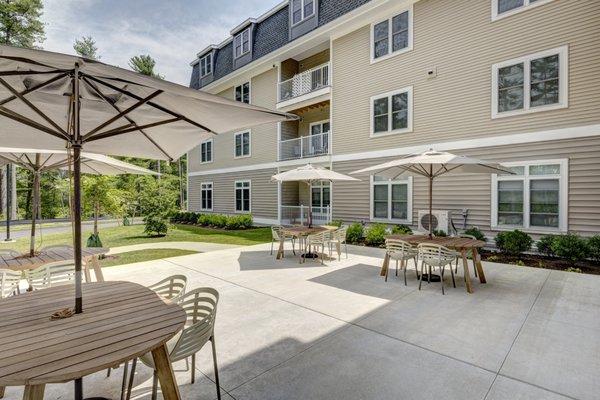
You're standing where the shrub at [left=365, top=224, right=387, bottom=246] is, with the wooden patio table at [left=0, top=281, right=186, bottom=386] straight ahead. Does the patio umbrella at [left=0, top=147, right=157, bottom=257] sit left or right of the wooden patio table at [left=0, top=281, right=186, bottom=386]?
right

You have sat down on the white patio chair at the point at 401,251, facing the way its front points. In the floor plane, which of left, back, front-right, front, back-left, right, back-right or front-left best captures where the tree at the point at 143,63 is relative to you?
left

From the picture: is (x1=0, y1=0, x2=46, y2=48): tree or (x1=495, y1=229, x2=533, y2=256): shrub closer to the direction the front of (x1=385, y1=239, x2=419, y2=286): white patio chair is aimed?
the shrub

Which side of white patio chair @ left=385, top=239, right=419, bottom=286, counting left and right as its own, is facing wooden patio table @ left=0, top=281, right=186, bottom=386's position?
back

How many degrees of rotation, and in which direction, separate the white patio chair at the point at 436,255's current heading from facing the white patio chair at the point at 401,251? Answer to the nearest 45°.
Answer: approximately 90° to its left

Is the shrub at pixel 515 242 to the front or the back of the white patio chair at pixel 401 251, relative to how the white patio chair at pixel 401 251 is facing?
to the front

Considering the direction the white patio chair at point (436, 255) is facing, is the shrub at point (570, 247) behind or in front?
in front

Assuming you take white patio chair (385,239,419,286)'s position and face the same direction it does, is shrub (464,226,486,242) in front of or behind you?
in front

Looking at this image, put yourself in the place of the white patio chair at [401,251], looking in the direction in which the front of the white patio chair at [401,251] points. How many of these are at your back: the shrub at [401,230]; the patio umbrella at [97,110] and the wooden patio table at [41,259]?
2

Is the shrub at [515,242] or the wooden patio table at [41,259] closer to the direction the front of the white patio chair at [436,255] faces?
the shrub

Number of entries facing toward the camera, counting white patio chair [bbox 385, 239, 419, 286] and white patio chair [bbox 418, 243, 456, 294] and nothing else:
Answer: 0

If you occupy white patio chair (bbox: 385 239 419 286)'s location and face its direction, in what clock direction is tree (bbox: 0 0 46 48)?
The tree is roughly at 8 o'clock from the white patio chair.

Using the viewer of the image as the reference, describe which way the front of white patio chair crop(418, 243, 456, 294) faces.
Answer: facing away from the viewer and to the right of the viewer

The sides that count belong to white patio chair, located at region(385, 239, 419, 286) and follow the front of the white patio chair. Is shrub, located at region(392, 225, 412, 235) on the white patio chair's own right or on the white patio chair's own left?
on the white patio chair's own left

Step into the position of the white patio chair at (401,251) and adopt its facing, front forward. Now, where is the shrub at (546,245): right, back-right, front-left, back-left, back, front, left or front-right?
front

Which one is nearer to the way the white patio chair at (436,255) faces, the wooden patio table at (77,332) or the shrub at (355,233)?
the shrub

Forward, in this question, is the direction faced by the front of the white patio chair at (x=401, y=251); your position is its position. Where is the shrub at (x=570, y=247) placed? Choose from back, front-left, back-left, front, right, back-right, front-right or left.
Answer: front

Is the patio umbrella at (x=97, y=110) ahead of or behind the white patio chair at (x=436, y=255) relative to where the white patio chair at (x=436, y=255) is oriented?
behind

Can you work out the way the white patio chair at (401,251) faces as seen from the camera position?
facing away from the viewer and to the right of the viewer
